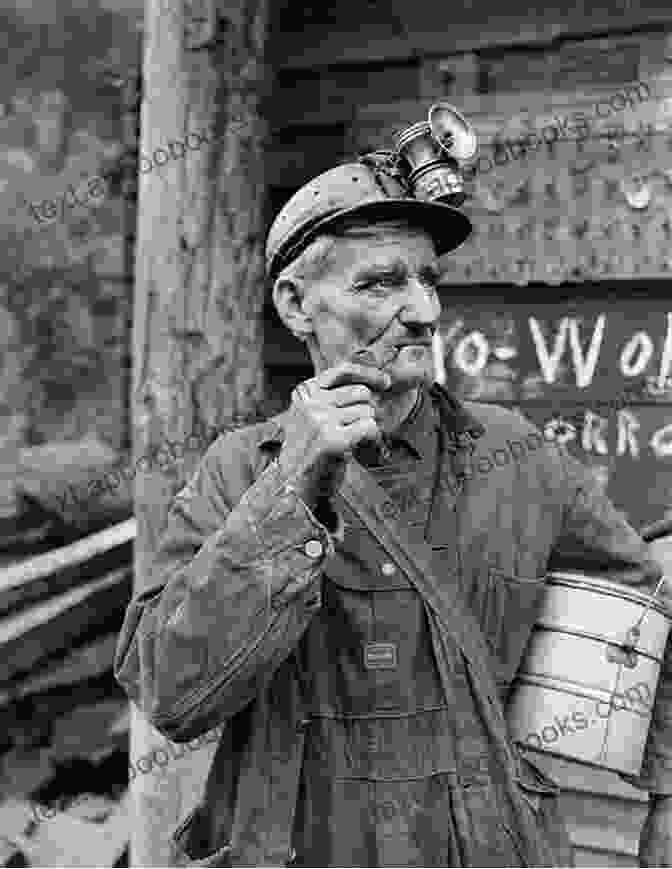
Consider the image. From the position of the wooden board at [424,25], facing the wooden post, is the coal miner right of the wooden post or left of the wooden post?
left

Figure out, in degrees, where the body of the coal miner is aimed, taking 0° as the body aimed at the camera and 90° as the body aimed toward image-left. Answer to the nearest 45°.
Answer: approximately 0°

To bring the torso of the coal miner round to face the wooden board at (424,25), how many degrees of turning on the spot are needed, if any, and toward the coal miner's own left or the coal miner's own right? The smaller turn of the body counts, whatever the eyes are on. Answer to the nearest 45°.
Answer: approximately 180°

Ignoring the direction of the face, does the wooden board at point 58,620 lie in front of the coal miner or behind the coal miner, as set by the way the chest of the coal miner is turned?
behind

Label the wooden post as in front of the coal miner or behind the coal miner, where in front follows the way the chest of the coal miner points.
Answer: behind

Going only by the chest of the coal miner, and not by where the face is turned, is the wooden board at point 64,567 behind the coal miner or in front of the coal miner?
behind
